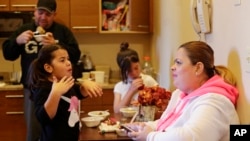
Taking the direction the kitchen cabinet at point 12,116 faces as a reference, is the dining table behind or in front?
in front

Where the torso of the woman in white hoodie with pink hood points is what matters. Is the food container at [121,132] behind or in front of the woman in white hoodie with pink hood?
in front

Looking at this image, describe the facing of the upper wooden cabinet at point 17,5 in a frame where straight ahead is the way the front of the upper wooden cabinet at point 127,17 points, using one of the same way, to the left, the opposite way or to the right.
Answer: the same way

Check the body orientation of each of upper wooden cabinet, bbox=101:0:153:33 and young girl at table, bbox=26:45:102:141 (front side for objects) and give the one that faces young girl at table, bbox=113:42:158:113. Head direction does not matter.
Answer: the upper wooden cabinet

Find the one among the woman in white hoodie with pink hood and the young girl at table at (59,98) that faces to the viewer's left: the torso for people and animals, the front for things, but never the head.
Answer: the woman in white hoodie with pink hood

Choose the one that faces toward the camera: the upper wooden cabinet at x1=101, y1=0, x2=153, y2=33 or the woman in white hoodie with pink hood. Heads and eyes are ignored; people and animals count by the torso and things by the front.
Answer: the upper wooden cabinet

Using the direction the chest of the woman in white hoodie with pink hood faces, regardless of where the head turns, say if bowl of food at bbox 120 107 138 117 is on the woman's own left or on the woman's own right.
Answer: on the woman's own right

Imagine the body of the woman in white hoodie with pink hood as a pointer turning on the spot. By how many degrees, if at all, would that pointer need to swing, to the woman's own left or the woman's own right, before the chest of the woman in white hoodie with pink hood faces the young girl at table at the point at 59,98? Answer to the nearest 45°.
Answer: approximately 45° to the woman's own right

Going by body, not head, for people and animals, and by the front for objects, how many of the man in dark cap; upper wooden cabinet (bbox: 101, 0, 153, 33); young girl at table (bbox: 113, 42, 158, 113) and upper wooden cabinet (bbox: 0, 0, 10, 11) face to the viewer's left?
0

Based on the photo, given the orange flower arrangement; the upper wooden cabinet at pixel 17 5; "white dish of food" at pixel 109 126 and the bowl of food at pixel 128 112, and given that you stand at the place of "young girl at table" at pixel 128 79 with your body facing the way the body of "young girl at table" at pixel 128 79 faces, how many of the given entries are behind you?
1

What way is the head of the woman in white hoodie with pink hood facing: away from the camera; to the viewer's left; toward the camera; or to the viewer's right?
to the viewer's left

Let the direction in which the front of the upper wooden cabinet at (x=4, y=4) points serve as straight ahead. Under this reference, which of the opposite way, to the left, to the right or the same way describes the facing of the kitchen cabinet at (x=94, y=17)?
the same way

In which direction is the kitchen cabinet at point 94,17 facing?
toward the camera

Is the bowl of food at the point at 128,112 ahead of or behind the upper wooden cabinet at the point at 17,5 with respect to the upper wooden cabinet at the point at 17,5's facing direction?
ahead

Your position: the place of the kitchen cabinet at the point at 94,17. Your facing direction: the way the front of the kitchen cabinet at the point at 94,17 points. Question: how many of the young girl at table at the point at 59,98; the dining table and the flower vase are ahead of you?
3

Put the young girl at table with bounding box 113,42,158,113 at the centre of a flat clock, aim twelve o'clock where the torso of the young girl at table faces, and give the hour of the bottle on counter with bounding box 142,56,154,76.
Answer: The bottle on counter is roughly at 8 o'clock from the young girl at table.

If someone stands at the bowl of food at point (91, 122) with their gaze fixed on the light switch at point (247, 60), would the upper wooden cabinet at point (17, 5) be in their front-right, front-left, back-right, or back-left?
back-left

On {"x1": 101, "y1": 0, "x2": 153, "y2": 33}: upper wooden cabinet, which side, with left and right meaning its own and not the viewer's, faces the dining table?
front
